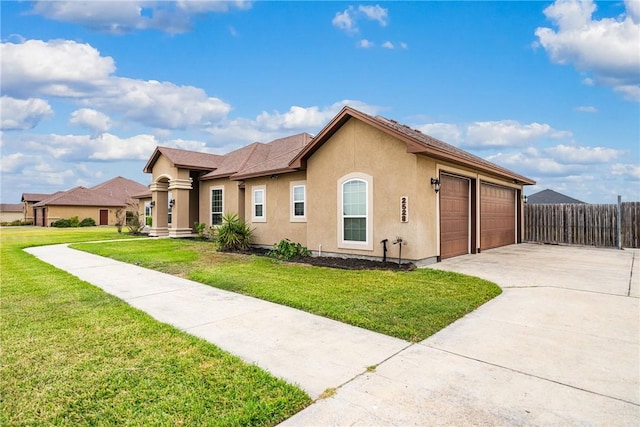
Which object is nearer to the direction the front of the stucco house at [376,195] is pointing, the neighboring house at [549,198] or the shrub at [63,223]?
the shrub

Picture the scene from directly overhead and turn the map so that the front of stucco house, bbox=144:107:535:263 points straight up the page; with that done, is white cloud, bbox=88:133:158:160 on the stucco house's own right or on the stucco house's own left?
on the stucco house's own right

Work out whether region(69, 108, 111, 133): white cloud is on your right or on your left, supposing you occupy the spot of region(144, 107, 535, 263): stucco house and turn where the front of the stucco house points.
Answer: on your right

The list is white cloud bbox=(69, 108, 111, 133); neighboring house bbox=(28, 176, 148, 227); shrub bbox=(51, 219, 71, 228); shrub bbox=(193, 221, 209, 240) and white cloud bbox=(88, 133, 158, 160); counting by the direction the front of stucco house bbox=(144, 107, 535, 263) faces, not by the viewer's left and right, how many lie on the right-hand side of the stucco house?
5

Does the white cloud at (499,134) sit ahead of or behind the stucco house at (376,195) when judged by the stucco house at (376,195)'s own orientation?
behind

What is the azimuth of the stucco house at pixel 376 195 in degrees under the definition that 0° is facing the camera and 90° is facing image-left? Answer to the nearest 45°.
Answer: approximately 45°

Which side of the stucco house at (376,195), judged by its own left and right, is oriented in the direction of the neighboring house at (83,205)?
right

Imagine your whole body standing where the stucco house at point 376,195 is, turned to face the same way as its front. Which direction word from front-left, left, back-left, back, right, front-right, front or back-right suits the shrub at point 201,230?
right

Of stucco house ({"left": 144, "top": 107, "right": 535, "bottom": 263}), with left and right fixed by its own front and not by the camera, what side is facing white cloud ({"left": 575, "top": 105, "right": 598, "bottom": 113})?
back

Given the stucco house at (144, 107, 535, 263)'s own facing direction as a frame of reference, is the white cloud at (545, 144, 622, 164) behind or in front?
behind

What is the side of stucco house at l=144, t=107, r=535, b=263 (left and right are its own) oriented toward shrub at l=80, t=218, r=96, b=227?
right
